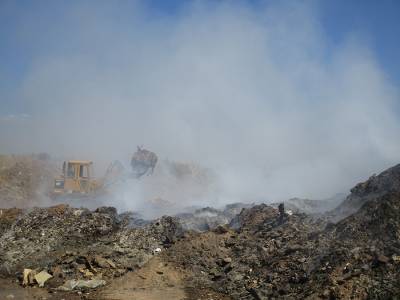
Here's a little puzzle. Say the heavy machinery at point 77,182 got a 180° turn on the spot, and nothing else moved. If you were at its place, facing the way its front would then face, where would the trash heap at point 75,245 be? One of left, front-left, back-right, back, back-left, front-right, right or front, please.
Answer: left

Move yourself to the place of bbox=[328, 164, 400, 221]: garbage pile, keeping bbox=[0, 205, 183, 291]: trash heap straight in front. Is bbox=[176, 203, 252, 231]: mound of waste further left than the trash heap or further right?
right

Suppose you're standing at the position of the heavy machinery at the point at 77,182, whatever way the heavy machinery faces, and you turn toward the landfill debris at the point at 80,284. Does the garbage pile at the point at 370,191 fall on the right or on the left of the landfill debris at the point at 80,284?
left

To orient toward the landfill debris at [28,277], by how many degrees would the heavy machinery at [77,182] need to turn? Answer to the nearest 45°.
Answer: approximately 90° to its right

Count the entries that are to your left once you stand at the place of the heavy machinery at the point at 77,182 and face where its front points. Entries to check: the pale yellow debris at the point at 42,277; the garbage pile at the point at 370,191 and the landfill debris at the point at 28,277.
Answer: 0

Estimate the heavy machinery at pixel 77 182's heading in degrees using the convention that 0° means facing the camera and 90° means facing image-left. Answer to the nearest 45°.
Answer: approximately 270°

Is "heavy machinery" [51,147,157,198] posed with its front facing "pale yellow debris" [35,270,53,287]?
no

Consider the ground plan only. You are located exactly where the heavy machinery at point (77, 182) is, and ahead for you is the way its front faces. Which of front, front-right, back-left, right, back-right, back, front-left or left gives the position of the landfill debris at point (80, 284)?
right

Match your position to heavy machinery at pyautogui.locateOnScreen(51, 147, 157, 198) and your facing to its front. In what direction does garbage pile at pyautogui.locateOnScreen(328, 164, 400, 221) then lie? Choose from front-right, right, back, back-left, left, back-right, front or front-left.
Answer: front-right

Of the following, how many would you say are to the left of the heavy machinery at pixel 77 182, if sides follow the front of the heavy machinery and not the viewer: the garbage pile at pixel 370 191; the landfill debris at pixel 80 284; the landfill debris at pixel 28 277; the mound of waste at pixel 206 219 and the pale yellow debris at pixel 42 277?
0
